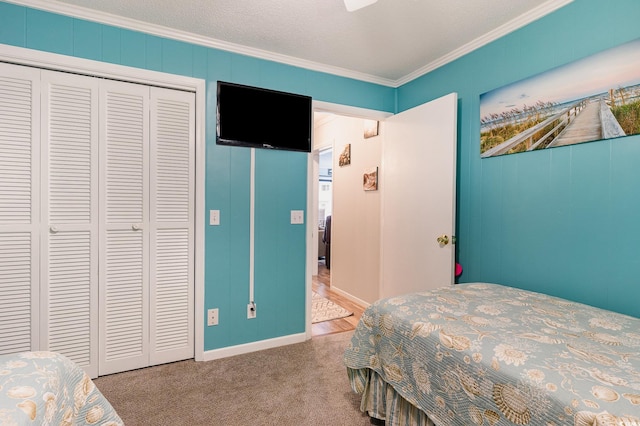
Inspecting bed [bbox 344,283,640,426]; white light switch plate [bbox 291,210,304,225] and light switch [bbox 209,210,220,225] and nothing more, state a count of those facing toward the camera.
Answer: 2

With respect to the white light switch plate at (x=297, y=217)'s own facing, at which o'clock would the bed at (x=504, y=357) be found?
The bed is roughly at 11 o'clock from the white light switch plate.

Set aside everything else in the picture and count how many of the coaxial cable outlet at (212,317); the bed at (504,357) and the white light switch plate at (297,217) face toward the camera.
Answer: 2

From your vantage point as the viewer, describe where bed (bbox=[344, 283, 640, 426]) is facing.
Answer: facing away from the viewer and to the left of the viewer

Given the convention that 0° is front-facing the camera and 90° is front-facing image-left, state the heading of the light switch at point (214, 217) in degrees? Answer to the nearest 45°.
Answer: approximately 0°

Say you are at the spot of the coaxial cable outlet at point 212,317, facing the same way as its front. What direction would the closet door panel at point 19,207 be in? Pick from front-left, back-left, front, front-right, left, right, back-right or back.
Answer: right

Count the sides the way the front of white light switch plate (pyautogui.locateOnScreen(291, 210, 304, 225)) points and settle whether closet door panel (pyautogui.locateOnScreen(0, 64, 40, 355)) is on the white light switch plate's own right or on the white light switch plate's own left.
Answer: on the white light switch plate's own right

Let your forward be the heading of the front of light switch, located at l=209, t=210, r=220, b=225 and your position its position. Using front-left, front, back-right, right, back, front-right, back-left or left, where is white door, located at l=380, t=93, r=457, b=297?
left

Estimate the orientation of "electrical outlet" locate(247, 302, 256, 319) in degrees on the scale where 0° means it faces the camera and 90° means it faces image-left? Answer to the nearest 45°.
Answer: approximately 0°

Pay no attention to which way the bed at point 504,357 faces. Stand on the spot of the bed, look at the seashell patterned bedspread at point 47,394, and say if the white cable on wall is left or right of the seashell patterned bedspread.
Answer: right

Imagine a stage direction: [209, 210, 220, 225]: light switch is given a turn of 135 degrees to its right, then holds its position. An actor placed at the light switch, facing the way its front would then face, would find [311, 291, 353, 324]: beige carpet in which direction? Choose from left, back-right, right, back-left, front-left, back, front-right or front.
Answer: right

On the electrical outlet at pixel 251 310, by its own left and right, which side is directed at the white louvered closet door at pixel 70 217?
right
